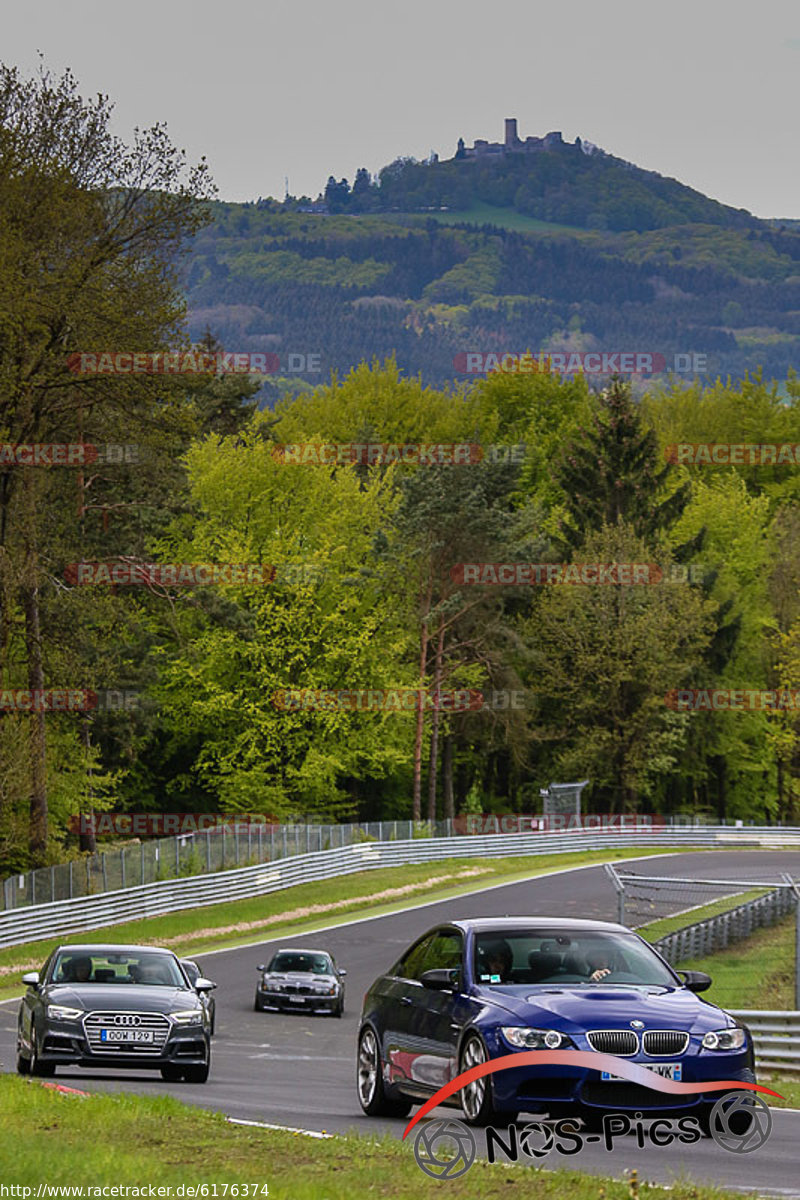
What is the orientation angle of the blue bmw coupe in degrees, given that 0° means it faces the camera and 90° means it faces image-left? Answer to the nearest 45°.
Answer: approximately 315°

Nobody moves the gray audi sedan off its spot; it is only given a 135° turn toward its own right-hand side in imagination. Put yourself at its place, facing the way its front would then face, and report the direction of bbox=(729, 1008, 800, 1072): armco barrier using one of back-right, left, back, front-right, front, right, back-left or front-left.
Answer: back-right

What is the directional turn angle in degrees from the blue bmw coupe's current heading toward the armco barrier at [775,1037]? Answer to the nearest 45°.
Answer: approximately 135° to its left

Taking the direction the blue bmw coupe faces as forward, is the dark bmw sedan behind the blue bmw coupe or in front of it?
behind

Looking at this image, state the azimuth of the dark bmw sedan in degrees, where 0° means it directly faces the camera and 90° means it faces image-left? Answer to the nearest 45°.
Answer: approximately 0°

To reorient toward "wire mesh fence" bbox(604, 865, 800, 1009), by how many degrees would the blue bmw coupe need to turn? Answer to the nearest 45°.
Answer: approximately 135° to its left

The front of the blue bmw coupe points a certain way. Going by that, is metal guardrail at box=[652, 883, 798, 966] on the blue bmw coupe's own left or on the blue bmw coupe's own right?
on the blue bmw coupe's own left

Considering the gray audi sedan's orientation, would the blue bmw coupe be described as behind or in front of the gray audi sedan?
in front

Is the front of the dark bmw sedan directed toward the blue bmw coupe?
yes
